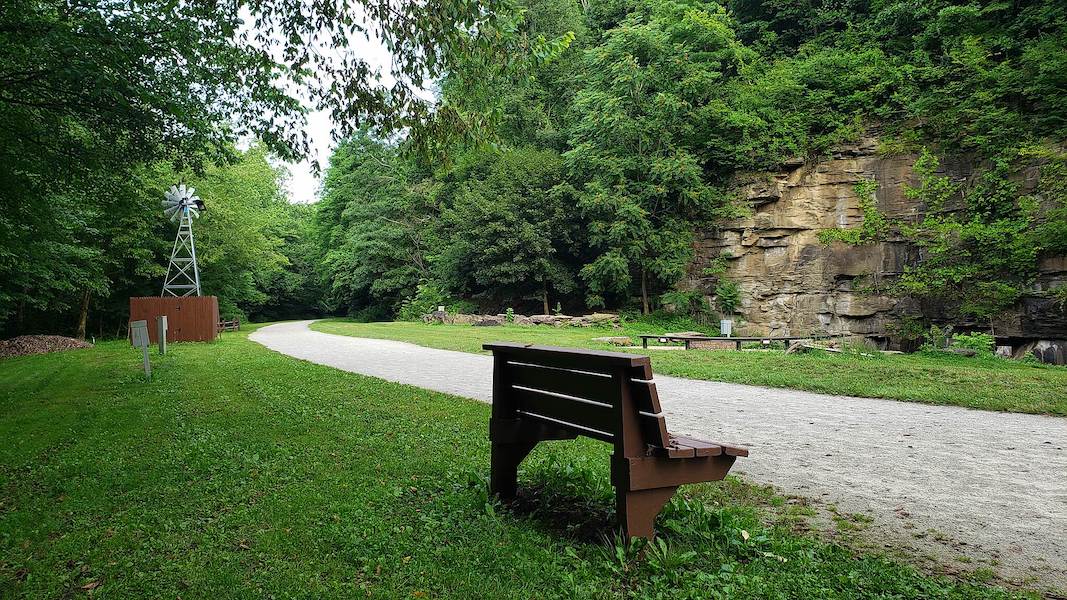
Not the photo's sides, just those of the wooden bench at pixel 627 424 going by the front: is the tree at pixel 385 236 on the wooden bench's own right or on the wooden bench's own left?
on the wooden bench's own left

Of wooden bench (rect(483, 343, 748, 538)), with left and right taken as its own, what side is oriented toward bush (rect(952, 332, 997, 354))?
front

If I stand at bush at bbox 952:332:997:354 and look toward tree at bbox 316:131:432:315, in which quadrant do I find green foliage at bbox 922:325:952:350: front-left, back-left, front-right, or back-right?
front-right

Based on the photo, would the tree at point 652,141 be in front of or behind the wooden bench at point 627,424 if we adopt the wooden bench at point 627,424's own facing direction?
in front

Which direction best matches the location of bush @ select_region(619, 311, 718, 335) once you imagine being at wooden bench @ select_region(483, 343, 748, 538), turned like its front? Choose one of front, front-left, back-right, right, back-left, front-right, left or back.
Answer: front-left

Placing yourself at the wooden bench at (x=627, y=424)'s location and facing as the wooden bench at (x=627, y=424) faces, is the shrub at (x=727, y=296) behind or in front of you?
in front

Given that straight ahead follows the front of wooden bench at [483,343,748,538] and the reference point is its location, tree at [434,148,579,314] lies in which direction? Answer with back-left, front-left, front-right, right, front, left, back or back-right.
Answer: front-left

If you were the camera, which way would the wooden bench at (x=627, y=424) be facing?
facing away from the viewer and to the right of the viewer

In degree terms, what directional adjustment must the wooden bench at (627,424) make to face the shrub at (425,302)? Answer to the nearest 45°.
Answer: approximately 45° to its left

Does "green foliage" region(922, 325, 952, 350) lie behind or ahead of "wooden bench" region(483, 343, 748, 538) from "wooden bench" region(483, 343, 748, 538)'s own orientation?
ahead
